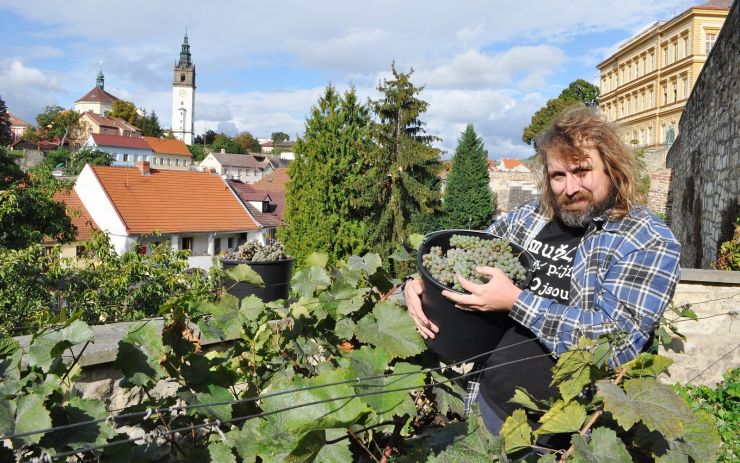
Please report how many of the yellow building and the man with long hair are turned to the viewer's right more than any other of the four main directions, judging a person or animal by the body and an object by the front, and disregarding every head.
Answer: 0

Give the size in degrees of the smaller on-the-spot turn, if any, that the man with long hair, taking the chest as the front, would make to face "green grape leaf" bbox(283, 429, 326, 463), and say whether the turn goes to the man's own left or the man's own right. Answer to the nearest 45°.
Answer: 0° — they already face it

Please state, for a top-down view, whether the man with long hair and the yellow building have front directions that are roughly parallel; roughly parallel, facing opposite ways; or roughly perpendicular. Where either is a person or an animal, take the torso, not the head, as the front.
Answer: roughly parallel

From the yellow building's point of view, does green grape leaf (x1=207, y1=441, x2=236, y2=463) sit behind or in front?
in front

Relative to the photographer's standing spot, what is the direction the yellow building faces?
facing the viewer and to the left of the viewer

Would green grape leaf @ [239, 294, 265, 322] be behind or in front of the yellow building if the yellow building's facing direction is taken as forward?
in front

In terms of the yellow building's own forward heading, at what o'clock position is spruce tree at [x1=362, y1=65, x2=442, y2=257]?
The spruce tree is roughly at 11 o'clock from the yellow building.

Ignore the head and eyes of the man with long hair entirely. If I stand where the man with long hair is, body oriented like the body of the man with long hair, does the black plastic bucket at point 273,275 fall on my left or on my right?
on my right

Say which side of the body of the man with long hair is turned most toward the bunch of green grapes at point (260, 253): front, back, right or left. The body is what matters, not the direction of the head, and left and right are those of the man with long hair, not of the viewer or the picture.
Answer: right

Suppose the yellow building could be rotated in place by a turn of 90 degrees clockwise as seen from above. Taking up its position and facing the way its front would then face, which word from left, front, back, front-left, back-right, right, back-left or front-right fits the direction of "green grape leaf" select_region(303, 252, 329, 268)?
back-left

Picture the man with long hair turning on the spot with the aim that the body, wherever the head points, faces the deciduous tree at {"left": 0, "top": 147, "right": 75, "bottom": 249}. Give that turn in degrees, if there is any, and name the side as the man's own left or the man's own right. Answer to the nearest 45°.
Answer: approximately 90° to the man's own right

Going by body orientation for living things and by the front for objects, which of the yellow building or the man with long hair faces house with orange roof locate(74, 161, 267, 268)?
the yellow building

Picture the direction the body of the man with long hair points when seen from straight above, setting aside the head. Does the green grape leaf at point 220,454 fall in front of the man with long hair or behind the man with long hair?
in front

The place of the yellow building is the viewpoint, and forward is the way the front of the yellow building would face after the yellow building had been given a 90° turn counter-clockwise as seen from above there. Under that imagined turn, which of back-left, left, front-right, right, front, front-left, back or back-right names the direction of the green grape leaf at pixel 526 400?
front-right
